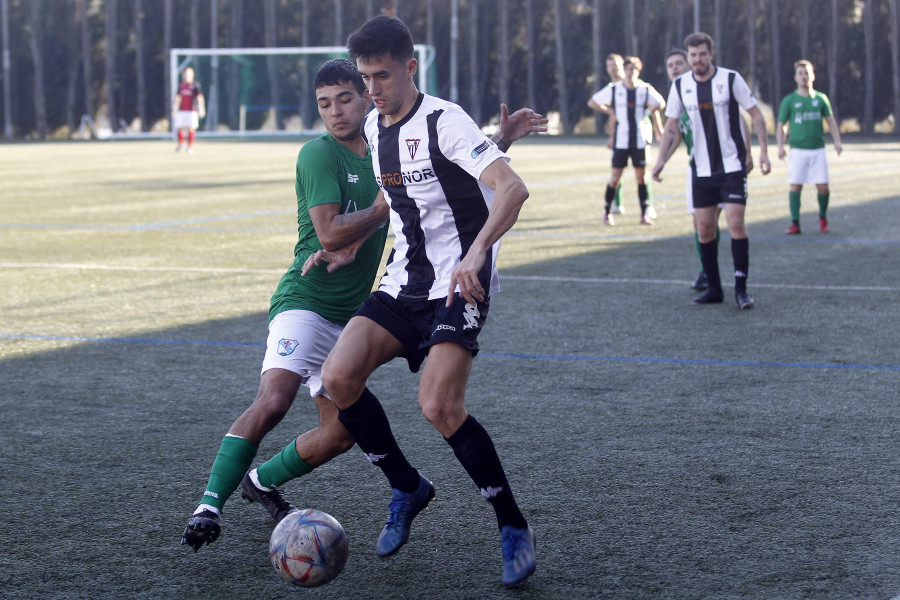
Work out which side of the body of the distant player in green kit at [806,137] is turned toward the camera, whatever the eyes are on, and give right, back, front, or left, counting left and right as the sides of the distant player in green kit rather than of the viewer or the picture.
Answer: front

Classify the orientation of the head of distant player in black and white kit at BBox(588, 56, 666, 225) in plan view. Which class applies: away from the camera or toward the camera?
toward the camera

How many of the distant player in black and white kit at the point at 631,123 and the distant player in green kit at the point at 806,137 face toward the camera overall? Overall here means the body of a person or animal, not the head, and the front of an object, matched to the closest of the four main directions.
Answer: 2

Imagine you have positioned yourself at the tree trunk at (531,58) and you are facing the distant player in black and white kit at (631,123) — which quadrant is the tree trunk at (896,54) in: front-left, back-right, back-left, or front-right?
front-left

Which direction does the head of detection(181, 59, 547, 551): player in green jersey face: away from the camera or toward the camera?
toward the camera

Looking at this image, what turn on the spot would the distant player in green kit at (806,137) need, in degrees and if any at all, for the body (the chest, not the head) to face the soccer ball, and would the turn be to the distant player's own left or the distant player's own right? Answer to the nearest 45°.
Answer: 0° — they already face it

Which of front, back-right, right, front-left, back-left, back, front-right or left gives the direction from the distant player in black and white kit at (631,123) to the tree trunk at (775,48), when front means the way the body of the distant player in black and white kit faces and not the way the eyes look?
back

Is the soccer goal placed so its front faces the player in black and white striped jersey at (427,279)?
yes

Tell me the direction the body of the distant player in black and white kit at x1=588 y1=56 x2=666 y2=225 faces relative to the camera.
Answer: toward the camera

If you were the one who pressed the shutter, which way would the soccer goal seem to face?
facing the viewer

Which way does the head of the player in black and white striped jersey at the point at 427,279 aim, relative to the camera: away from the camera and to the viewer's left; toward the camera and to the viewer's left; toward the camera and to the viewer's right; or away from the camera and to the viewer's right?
toward the camera and to the viewer's left

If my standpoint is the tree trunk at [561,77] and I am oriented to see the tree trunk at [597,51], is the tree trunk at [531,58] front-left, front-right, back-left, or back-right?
back-left

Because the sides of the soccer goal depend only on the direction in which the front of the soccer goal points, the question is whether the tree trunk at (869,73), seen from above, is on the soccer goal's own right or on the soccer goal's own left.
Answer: on the soccer goal's own left

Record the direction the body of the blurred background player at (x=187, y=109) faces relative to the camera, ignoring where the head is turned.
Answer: toward the camera

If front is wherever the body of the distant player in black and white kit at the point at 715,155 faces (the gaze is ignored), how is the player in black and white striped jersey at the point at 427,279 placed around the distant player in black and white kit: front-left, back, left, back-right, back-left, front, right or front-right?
front

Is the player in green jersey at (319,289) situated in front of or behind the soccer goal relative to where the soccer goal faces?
in front
